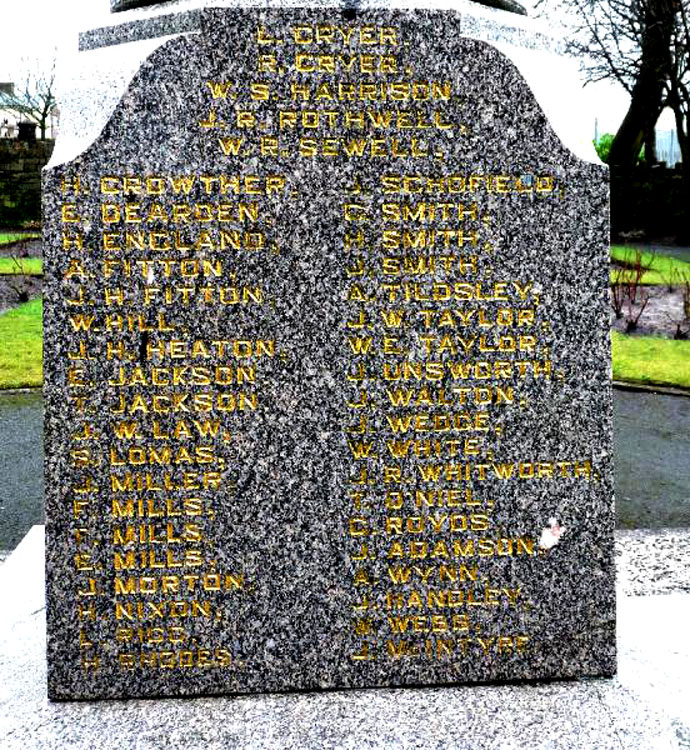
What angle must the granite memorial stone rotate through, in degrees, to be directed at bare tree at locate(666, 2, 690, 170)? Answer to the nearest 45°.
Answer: approximately 180°

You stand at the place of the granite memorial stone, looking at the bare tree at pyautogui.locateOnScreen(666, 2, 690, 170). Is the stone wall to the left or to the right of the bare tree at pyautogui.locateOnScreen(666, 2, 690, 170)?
left

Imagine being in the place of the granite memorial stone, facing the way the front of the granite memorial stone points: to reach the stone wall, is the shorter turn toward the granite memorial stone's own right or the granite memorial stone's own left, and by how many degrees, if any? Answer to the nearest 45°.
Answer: approximately 180°

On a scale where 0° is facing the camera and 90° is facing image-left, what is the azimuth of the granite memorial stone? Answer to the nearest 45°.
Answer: approximately 0°

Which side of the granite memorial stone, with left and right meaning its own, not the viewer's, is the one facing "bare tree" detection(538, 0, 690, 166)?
back
